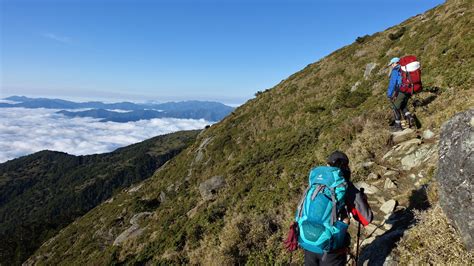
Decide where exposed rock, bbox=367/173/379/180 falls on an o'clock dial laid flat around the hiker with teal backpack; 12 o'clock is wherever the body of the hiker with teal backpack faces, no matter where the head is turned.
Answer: The exposed rock is roughly at 11 o'clock from the hiker with teal backpack.

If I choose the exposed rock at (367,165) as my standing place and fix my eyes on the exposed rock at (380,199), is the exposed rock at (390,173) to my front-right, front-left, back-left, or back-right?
front-left

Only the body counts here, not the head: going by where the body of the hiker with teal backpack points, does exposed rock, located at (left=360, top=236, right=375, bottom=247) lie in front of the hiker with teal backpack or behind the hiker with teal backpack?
in front

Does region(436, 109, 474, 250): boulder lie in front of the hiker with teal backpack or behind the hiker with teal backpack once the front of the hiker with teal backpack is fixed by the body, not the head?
in front

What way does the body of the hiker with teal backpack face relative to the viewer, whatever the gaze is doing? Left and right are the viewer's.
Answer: facing away from the viewer and to the right of the viewer

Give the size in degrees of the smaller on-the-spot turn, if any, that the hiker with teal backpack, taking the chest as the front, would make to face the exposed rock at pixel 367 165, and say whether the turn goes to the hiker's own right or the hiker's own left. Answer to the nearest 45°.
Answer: approximately 45° to the hiker's own left

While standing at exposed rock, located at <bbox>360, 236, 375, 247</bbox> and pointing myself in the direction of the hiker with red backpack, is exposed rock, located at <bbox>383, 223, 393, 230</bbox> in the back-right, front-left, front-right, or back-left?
front-right

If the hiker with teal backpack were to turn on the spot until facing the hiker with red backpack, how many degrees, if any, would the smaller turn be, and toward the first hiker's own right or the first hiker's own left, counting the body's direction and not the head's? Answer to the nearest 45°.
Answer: approximately 45° to the first hiker's own left

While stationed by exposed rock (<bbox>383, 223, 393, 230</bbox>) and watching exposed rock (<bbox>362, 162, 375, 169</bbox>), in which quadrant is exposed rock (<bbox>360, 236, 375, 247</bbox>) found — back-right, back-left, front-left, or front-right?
back-left

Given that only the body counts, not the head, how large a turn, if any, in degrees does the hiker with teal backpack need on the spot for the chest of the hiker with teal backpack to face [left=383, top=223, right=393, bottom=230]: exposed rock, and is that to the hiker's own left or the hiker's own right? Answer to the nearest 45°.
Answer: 0° — they already face it
